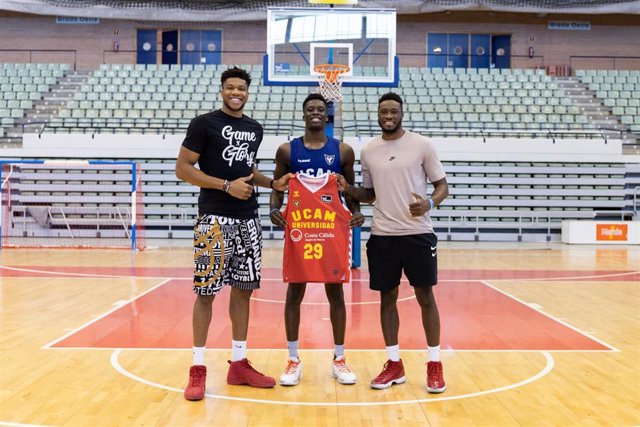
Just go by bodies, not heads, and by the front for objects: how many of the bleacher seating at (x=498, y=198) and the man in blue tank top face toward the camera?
2

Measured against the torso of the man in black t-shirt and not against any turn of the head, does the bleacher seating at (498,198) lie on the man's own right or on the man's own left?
on the man's own left

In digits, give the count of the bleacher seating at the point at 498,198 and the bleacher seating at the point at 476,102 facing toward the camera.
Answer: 2

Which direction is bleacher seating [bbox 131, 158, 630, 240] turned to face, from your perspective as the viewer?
facing the viewer

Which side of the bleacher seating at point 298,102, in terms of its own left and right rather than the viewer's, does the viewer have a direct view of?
front

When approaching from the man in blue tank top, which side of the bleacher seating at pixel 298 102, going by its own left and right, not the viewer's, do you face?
front

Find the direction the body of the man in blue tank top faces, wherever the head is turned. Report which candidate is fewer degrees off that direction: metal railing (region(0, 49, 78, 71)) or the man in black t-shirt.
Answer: the man in black t-shirt

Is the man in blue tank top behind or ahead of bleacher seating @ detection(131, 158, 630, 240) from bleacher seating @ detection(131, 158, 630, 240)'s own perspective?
ahead

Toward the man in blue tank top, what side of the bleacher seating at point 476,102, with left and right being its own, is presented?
front

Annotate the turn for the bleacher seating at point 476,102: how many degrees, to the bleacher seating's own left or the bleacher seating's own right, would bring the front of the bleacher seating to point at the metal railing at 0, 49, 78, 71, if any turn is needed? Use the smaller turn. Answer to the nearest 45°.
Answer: approximately 90° to the bleacher seating's own right

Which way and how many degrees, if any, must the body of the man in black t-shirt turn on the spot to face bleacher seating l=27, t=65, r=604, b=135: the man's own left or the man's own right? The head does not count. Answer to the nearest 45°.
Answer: approximately 135° to the man's own left

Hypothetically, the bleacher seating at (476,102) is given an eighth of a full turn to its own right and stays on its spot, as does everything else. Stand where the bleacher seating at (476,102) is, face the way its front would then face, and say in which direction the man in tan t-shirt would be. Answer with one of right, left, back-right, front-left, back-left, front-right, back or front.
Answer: front-left
